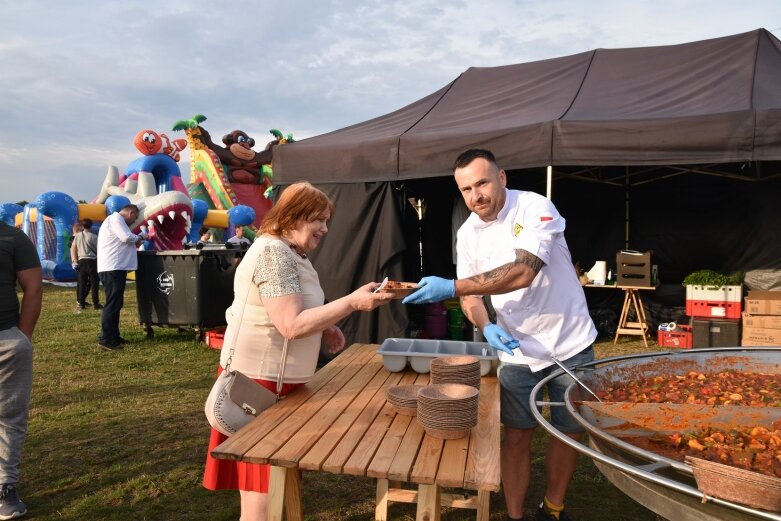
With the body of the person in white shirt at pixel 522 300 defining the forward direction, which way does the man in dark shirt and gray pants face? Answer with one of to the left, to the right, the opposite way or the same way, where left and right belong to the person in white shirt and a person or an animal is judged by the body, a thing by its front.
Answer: to the left

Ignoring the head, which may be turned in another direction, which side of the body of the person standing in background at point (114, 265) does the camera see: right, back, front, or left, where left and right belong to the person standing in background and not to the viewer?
right

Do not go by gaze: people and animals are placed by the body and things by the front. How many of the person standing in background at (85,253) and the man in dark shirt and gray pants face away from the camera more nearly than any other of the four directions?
1
